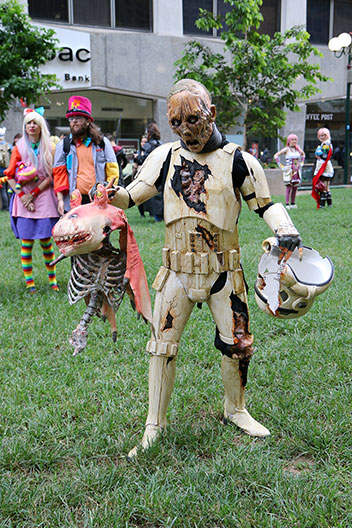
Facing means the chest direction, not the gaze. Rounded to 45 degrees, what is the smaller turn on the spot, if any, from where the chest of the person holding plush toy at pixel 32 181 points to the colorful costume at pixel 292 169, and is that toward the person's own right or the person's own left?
approximately 135° to the person's own left

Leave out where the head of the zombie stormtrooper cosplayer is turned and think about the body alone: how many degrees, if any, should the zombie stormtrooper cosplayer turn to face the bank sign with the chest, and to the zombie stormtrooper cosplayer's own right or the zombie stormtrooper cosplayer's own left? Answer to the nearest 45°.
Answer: approximately 180°

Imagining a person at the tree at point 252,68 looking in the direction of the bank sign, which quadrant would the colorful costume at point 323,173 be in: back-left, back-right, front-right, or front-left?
back-left

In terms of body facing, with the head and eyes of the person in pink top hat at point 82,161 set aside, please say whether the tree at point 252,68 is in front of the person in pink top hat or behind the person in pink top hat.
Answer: behind

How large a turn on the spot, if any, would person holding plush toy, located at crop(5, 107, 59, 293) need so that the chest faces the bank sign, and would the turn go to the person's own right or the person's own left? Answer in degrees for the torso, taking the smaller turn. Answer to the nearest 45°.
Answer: approximately 180°

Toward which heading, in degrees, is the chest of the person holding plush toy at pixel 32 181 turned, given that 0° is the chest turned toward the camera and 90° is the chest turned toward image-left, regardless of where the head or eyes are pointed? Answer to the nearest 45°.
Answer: approximately 0°

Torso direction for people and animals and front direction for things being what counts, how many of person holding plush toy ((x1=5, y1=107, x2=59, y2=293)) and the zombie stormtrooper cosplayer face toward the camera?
2

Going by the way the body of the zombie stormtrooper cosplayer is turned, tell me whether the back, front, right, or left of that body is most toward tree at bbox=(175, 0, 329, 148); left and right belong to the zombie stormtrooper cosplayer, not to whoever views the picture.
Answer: back

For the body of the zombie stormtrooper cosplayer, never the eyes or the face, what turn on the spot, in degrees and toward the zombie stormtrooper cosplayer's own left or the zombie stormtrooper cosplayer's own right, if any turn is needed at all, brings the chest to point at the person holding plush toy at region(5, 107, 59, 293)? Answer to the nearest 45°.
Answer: approximately 135° to the zombie stormtrooper cosplayer's own right

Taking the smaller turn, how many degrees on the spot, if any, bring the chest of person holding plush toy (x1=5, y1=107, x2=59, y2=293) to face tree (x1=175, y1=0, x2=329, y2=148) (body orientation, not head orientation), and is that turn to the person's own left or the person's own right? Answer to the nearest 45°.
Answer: approximately 135° to the person's own left

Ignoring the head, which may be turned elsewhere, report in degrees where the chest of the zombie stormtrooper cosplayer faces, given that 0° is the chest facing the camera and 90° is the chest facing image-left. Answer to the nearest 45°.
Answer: approximately 0°
